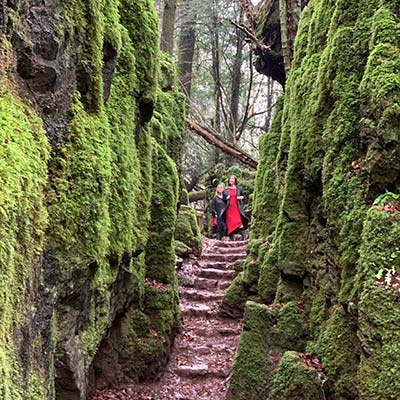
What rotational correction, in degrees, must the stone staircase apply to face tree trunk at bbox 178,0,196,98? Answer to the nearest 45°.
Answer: approximately 180°

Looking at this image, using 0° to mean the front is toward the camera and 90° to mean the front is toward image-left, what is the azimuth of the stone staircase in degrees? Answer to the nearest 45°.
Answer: approximately 0°

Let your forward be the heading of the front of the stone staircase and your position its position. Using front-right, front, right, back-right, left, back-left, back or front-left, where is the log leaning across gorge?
back

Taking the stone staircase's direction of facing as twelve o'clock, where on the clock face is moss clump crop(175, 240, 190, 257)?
The moss clump is roughly at 6 o'clock from the stone staircase.

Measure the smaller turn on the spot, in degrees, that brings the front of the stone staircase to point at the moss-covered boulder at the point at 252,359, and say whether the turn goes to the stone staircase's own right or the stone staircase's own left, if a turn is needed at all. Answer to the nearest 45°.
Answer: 0° — it already faces it

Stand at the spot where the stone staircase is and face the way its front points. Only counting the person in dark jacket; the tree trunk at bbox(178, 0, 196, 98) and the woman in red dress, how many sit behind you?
3

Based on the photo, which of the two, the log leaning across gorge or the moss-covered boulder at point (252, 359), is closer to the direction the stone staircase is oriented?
the moss-covered boulder

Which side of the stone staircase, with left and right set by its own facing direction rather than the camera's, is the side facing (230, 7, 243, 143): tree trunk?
back

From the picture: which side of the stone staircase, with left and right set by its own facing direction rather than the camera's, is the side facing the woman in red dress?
back

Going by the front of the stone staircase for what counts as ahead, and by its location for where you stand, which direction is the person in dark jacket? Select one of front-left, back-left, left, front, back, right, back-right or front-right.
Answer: back

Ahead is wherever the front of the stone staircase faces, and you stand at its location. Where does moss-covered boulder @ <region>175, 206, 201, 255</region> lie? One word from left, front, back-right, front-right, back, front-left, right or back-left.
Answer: back
